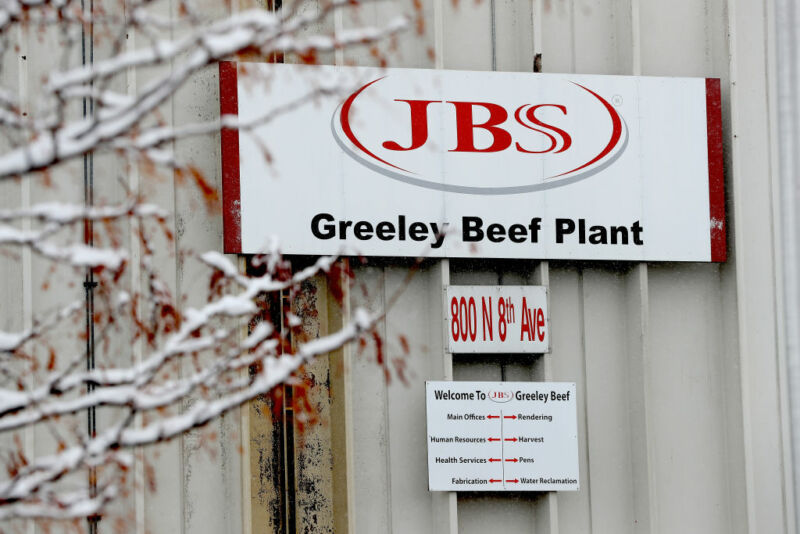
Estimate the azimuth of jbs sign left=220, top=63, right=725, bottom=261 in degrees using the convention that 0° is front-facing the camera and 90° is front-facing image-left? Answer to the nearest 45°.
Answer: approximately 0°
